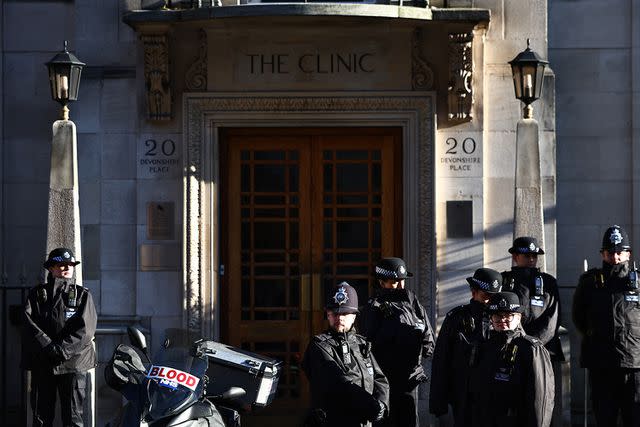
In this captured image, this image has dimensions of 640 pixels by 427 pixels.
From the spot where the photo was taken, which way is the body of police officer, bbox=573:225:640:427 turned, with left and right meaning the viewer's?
facing the viewer

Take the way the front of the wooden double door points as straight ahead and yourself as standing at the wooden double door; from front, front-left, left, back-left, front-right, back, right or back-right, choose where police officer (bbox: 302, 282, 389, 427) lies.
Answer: front

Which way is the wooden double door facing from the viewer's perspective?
toward the camera

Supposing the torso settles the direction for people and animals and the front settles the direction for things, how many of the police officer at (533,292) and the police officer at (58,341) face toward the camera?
2

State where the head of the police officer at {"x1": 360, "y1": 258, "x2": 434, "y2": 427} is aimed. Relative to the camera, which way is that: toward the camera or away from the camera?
toward the camera

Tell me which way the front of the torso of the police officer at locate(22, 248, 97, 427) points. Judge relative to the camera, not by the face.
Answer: toward the camera

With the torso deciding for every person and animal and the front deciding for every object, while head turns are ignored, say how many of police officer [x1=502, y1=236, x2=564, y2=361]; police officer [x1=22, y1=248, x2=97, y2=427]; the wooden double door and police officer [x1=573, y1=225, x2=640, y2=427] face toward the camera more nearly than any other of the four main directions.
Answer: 4

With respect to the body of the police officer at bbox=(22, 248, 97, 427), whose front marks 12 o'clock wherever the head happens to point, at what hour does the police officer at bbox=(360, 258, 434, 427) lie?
the police officer at bbox=(360, 258, 434, 427) is roughly at 10 o'clock from the police officer at bbox=(22, 248, 97, 427).

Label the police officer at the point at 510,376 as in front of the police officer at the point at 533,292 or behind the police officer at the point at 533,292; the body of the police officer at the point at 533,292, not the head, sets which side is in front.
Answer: in front

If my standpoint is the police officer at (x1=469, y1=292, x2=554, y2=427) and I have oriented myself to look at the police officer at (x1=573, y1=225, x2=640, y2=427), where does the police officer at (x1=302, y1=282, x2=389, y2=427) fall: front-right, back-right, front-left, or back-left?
back-left

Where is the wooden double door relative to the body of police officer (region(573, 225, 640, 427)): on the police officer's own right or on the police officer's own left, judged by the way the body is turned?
on the police officer's own right

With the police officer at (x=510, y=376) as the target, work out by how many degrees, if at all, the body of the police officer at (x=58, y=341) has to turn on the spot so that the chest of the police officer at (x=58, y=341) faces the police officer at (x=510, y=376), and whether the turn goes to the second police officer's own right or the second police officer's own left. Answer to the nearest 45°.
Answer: approximately 45° to the second police officer's own left

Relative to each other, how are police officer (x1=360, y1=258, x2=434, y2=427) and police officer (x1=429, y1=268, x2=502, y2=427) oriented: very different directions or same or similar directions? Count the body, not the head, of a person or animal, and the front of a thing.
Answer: same or similar directions

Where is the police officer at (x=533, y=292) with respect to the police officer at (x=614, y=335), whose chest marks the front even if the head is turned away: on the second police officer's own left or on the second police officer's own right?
on the second police officer's own right

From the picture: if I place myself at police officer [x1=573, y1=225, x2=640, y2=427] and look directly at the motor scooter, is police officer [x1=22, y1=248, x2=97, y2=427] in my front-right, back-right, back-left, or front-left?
front-right
